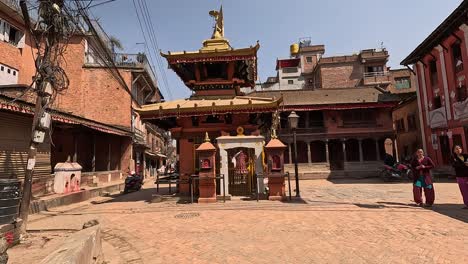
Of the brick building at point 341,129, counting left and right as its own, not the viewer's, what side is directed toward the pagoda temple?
front

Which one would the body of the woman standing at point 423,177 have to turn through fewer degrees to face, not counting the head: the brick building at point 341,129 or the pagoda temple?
the pagoda temple

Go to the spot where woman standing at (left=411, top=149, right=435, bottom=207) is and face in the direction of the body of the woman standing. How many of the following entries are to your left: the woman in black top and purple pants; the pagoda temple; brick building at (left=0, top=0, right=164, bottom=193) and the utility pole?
1

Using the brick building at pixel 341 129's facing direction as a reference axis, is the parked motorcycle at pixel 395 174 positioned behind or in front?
in front

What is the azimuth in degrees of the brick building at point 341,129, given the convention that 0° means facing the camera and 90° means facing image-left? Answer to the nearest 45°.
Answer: approximately 0°

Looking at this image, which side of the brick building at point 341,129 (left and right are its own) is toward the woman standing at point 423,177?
front
